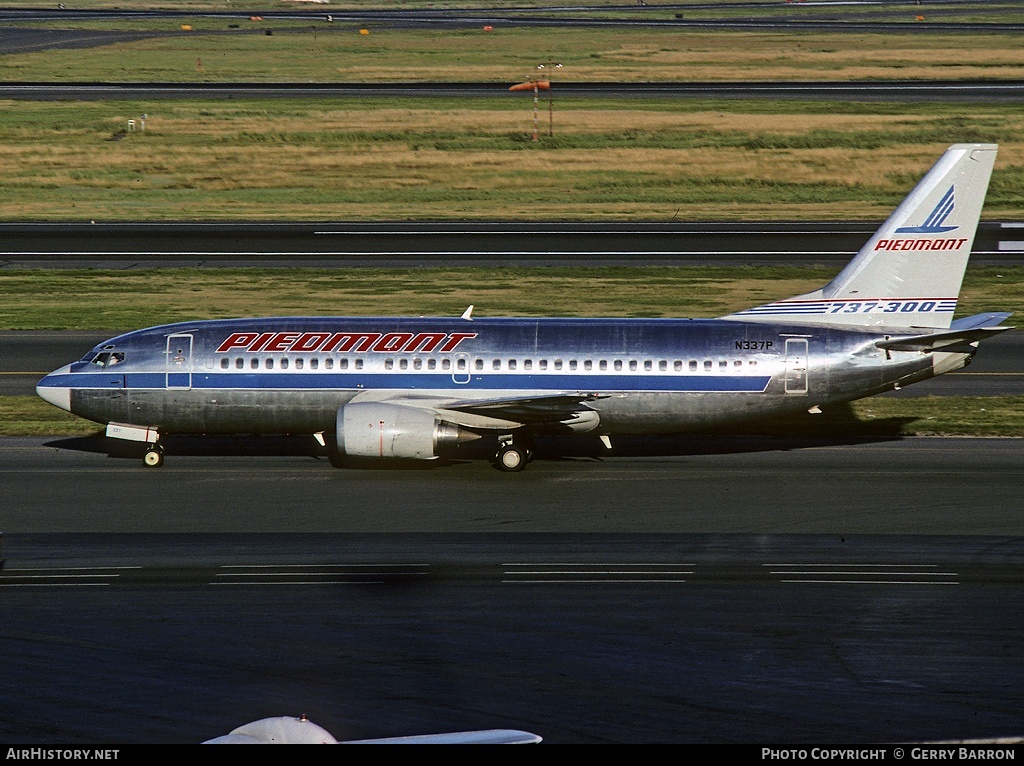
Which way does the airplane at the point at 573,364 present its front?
to the viewer's left
